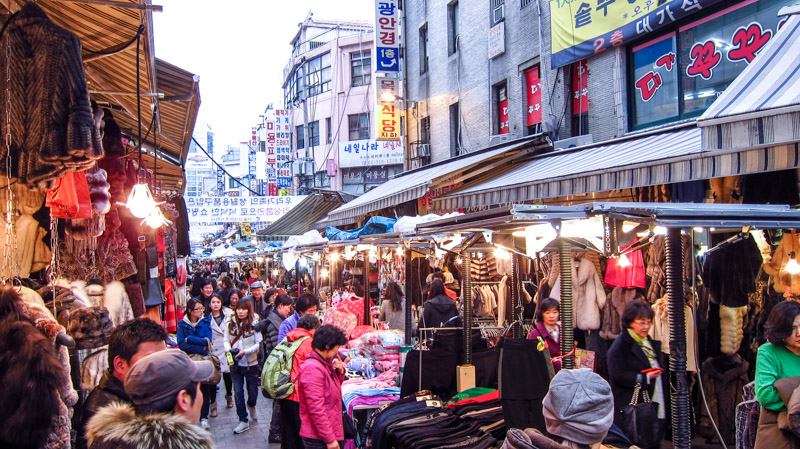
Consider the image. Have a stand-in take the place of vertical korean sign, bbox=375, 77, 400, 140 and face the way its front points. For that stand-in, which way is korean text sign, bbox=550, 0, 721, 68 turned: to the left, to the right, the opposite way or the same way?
to the right

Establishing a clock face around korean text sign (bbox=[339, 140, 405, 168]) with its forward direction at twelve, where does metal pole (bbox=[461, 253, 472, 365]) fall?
The metal pole is roughly at 12 o'clock from the korean text sign.

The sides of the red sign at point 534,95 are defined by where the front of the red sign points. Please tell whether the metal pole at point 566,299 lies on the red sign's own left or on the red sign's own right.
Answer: on the red sign's own left

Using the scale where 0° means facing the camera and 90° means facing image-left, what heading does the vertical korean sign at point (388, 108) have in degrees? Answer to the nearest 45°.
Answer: approximately 0°

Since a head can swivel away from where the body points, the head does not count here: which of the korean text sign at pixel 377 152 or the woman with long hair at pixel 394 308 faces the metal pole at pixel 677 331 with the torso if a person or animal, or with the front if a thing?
the korean text sign

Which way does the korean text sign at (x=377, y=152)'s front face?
toward the camera

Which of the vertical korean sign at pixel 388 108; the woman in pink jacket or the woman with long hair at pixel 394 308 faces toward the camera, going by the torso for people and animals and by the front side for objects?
the vertical korean sign

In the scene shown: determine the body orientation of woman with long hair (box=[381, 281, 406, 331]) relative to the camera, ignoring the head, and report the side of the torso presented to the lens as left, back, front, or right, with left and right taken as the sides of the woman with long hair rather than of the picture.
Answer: back

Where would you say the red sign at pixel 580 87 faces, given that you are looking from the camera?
facing the viewer and to the left of the viewer

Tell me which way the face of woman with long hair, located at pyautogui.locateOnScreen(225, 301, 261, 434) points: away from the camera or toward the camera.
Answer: toward the camera

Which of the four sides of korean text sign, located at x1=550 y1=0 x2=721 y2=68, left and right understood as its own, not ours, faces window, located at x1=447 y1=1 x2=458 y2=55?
right

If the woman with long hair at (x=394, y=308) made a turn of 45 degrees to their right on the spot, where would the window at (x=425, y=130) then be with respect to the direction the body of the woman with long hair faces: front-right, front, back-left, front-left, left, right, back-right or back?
front-left

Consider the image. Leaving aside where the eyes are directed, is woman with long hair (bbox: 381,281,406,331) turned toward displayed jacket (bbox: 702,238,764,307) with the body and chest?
no

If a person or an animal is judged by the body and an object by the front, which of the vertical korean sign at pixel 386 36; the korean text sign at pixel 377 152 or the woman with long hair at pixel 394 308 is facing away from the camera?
the woman with long hair

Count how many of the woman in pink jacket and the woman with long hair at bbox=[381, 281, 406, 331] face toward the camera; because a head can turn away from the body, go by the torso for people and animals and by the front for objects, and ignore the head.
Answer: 0

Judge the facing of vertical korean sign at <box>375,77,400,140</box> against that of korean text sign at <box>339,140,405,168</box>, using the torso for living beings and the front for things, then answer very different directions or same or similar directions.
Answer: same or similar directions

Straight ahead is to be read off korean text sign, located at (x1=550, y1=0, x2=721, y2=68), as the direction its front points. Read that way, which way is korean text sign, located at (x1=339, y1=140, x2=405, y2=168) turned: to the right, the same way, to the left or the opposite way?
to the left

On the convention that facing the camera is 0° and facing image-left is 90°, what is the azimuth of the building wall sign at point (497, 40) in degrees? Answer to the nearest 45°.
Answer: approximately 45°
